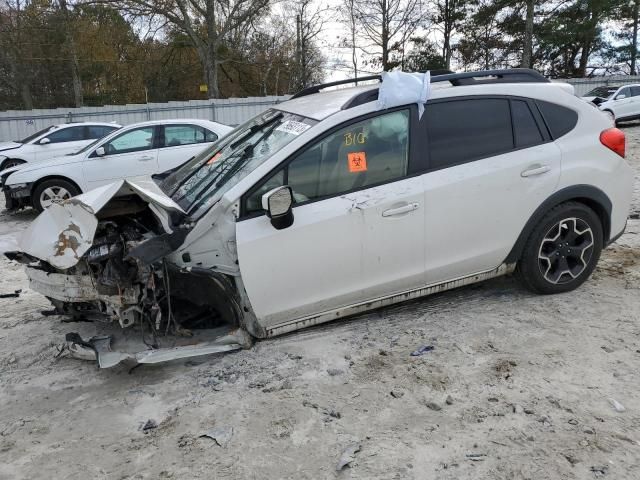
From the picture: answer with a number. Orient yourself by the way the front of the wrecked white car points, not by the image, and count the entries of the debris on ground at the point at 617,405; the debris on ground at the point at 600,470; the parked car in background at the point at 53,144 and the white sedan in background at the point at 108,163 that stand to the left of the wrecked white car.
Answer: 2

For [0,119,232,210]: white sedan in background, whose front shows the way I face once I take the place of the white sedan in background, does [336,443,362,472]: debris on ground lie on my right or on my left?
on my left

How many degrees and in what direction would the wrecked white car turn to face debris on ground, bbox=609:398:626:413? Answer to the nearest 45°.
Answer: approximately 90° to its left

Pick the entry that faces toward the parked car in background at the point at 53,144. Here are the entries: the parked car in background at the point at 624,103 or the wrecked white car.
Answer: the parked car in background at the point at 624,103

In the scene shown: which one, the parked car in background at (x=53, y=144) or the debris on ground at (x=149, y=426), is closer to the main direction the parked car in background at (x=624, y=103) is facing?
the parked car in background

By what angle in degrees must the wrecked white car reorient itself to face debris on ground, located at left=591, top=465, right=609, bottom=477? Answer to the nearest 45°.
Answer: approximately 90° to its left

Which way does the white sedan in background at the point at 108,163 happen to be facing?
to the viewer's left

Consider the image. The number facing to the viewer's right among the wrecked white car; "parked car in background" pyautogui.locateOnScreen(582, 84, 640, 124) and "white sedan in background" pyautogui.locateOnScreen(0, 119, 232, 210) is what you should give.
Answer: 0

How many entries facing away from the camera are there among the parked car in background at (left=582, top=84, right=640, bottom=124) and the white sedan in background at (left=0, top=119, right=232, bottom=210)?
0

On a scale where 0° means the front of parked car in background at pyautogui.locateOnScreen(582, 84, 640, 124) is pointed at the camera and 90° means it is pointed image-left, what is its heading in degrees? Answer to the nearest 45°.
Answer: approximately 45°

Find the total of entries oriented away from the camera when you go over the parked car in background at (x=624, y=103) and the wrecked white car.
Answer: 0

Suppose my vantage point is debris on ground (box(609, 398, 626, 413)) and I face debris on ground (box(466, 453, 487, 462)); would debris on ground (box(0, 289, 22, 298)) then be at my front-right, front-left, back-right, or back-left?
front-right

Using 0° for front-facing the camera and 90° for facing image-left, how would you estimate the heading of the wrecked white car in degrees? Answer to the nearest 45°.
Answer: approximately 45°

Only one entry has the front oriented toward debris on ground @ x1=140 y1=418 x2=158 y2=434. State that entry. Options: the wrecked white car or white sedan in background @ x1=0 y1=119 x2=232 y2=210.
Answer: the wrecked white car

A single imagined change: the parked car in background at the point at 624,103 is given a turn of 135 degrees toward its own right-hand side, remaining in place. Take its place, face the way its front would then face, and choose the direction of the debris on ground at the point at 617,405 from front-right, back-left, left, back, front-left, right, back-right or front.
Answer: back

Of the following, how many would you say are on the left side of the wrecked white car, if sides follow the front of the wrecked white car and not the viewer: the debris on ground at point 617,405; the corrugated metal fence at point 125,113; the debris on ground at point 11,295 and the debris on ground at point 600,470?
2
